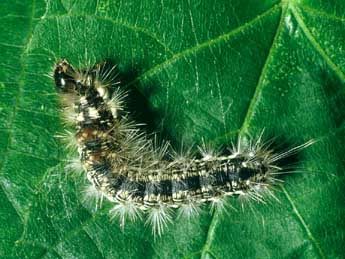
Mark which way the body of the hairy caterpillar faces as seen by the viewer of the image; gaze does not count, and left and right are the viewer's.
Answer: facing away from the viewer and to the left of the viewer
